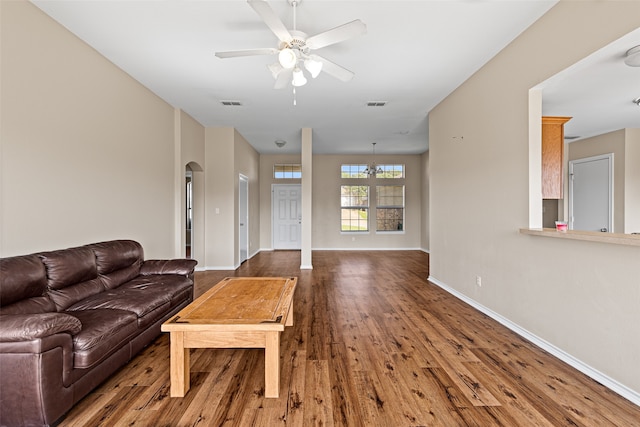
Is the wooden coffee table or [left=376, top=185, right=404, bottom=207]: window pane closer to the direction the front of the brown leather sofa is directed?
the wooden coffee table

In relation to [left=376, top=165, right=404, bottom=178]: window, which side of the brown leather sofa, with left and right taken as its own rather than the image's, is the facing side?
left

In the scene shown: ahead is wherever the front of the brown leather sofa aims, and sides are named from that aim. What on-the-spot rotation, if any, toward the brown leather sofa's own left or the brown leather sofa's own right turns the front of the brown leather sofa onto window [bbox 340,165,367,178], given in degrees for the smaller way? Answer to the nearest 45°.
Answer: approximately 90° to the brown leather sofa's own left

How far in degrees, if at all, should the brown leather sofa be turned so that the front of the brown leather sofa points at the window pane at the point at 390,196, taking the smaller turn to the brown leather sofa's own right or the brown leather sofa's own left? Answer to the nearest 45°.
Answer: approximately 90° to the brown leather sofa's own left

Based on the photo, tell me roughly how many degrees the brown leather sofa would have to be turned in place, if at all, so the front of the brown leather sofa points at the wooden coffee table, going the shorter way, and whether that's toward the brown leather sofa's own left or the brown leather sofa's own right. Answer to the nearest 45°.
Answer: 0° — it already faces it

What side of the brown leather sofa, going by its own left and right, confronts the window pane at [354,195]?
left

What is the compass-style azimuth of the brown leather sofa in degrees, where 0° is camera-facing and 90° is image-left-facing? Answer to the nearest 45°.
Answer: approximately 315°
